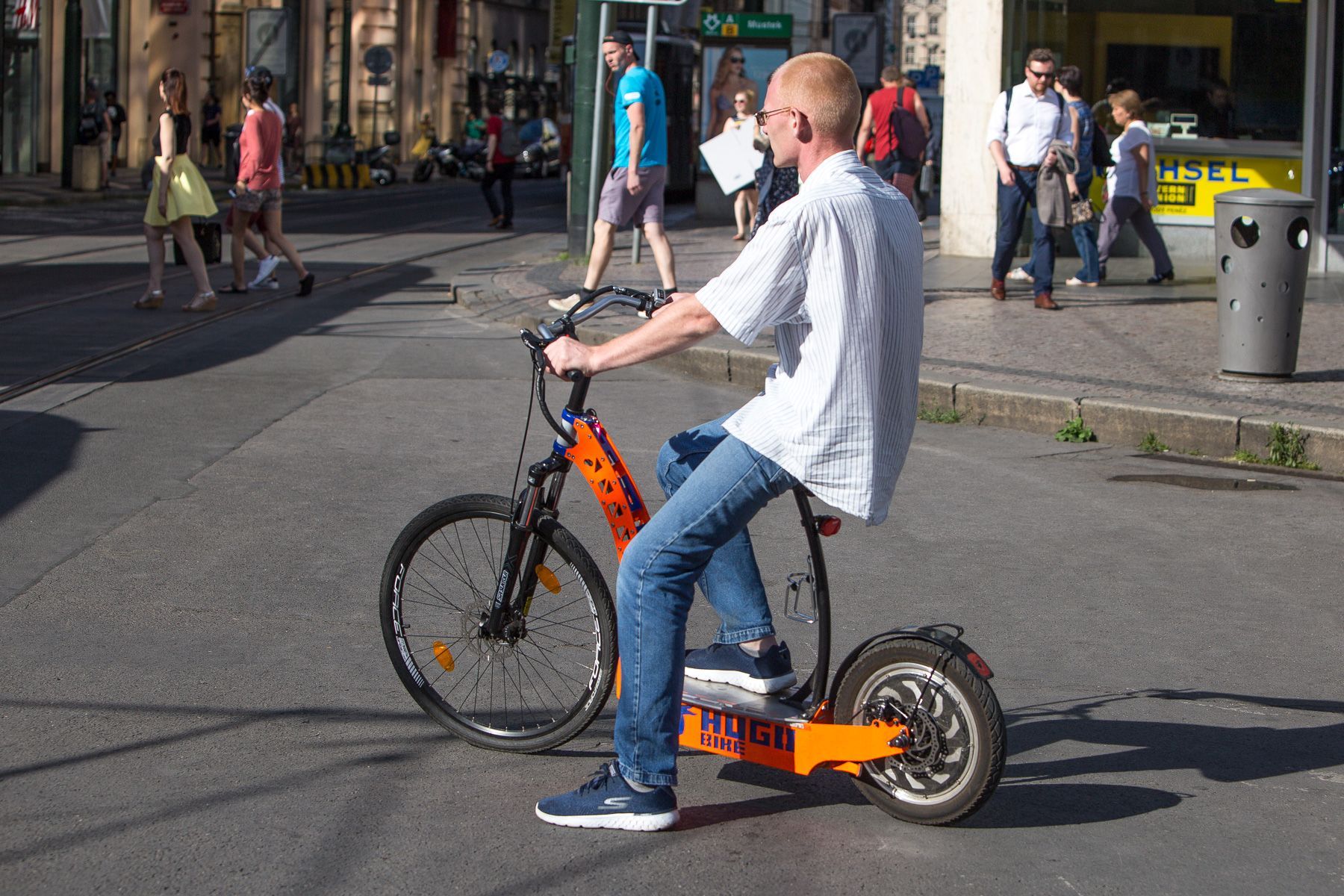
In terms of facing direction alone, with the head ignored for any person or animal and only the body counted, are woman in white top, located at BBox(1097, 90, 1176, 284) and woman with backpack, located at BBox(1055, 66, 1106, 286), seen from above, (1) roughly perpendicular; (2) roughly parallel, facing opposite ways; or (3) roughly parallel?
roughly parallel

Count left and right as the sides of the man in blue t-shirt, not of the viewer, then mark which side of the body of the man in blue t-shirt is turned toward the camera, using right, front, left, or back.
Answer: left

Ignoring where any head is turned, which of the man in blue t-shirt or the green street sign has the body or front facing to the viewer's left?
the man in blue t-shirt

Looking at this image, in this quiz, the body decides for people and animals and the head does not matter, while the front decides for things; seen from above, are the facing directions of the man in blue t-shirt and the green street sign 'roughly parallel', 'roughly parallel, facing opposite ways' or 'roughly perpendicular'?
roughly perpendicular

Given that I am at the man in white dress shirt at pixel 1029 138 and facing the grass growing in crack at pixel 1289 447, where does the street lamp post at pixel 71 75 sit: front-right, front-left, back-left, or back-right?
back-right

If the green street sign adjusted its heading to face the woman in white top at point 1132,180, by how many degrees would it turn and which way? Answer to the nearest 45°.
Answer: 0° — it already faces them

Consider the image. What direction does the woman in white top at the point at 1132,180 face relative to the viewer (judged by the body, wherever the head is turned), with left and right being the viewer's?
facing to the left of the viewer

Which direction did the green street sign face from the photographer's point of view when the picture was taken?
facing the viewer

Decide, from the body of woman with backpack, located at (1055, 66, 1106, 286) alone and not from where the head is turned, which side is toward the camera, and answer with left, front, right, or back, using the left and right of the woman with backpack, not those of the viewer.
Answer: left

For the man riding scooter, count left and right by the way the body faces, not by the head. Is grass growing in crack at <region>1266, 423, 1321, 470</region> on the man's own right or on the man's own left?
on the man's own right

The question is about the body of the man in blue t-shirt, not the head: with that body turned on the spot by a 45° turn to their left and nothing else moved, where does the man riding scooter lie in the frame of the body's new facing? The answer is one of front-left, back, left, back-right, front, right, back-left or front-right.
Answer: front-left

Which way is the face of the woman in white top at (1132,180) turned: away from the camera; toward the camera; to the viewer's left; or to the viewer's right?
to the viewer's left

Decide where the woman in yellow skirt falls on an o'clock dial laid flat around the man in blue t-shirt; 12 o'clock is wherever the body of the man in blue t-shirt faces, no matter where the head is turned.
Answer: The woman in yellow skirt is roughly at 12 o'clock from the man in blue t-shirt.

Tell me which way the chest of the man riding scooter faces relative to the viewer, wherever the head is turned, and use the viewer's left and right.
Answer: facing to the left of the viewer
